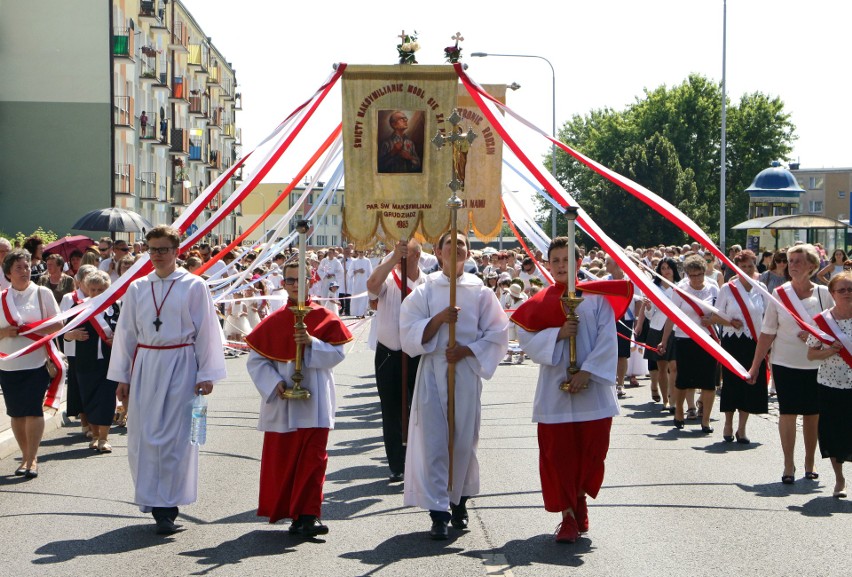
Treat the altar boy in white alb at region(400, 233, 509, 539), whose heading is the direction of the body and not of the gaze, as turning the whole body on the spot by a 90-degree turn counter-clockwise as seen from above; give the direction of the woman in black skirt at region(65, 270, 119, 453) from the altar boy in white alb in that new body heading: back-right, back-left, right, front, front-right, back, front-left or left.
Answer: back-left

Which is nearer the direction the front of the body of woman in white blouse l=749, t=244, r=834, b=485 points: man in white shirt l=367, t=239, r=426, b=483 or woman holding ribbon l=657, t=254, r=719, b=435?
the man in white shirt

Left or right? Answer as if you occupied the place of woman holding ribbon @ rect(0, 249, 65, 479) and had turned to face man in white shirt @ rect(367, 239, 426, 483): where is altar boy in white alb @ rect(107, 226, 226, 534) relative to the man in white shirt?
right

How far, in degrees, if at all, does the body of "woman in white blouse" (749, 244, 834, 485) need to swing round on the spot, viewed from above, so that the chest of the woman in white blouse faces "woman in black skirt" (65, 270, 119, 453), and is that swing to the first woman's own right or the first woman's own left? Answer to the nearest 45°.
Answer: approximately 90° to the first woman's own right

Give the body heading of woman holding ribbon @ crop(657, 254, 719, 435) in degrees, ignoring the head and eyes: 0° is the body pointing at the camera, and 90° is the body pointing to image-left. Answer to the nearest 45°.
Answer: approximately 0°

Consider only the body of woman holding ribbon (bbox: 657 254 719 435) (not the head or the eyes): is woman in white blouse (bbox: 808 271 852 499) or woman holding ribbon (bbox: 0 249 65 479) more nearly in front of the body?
the woman in white blouse

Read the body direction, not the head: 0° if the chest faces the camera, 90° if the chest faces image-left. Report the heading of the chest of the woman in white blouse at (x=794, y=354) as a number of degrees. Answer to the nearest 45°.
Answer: approximately 0°

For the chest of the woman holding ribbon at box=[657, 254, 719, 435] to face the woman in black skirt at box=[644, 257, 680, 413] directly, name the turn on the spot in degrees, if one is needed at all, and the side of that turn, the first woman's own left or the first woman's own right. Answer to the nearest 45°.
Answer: approximately 180°
